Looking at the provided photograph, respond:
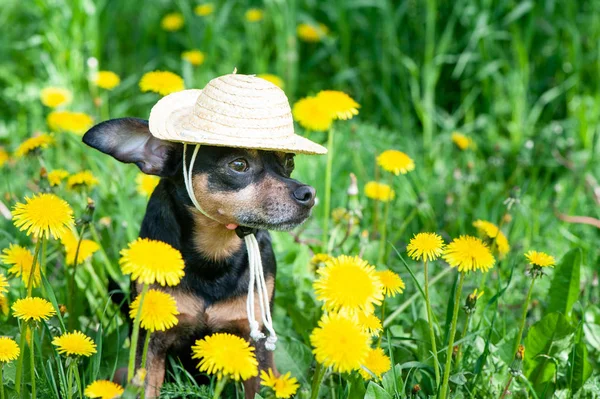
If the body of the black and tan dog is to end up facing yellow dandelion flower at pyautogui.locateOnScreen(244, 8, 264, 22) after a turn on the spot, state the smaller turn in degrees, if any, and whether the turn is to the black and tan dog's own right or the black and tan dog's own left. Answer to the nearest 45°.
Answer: approximately 135° to the black and tan dog's own left

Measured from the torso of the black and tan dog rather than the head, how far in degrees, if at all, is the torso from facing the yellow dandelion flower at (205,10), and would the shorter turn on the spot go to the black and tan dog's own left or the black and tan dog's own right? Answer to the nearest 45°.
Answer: approximately 135° to the black and tan dog's own left

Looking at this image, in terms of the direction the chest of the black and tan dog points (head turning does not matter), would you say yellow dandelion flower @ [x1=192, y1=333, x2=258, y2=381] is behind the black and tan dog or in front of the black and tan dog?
in front

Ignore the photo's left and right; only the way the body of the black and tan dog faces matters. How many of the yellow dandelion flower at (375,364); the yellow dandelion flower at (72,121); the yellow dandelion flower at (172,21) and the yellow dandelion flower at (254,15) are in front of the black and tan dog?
1

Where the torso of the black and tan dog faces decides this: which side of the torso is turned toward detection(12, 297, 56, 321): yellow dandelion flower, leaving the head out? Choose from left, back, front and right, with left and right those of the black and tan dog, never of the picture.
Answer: right

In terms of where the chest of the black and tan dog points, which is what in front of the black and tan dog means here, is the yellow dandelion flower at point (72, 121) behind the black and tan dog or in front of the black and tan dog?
behind

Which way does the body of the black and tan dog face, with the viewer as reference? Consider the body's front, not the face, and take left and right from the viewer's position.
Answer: facing the viewer and to the right of the viewer

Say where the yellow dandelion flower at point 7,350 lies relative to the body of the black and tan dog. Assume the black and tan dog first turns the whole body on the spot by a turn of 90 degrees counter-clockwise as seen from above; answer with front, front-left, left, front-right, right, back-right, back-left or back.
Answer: back

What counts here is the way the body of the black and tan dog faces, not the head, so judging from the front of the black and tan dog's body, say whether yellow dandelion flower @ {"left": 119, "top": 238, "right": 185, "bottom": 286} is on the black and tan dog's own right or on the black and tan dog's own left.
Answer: on the black and tan dog's own right

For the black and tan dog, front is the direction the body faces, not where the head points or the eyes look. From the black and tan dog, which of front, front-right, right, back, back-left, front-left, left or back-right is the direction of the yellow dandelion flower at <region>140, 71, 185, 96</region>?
back-left

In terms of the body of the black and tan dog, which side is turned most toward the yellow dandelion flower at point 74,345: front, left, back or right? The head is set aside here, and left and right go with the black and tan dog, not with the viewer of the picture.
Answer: right
